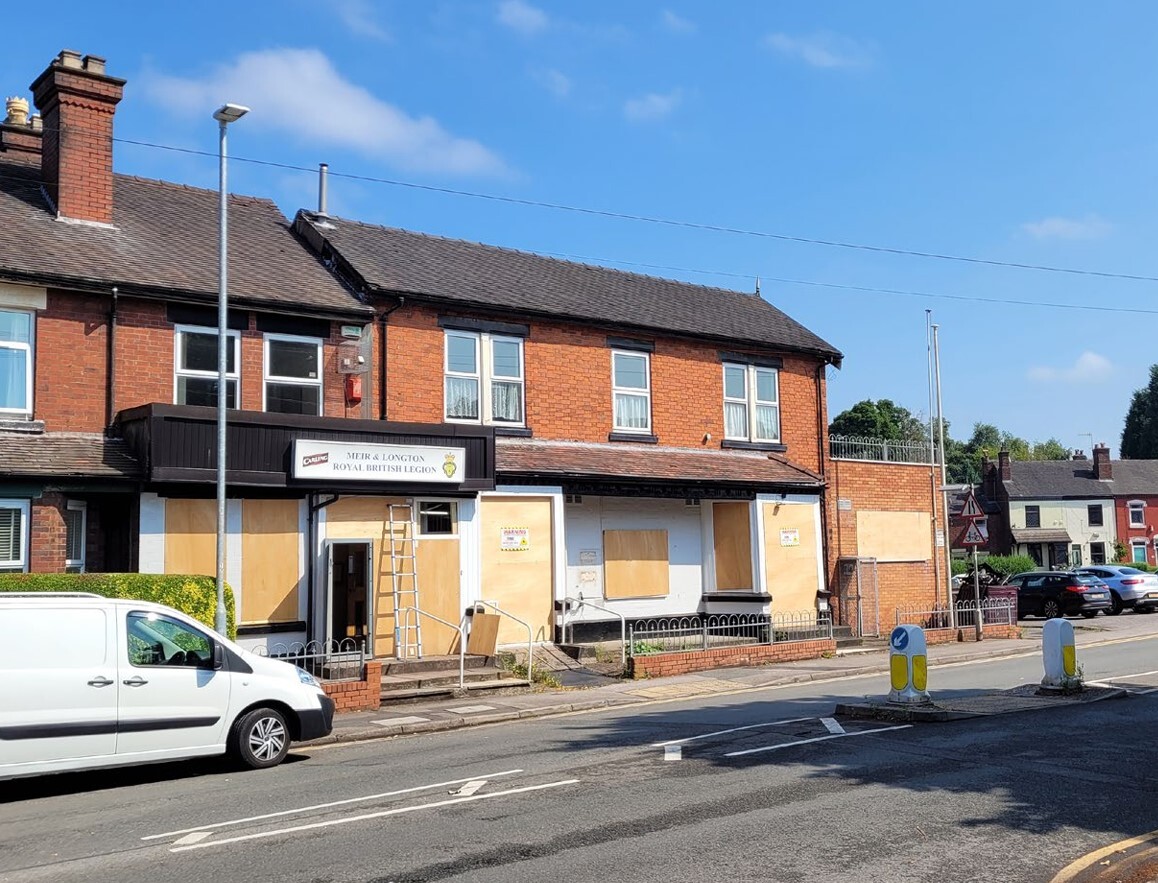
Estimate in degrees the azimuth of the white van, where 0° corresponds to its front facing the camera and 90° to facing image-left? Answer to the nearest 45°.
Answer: approximately 270°

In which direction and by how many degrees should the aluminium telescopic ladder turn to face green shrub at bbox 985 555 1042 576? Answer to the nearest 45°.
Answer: approximately 135° to its left

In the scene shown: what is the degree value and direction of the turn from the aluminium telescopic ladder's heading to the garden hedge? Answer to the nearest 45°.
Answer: approximately 45° to its right

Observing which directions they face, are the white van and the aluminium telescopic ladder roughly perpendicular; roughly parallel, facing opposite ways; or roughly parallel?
roughly perpendicular

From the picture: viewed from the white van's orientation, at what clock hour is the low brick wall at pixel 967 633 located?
The low brick wall is roughly at 11 o'clock from the white van.

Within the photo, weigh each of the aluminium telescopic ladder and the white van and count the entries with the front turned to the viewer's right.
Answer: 1

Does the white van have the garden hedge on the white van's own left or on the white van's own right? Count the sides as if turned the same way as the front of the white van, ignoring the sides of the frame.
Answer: on the white van's own left

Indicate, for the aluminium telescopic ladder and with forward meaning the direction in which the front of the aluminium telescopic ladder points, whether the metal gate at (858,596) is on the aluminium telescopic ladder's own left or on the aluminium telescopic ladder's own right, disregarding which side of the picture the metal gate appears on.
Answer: on the aluminium telescopic ladder's own left
